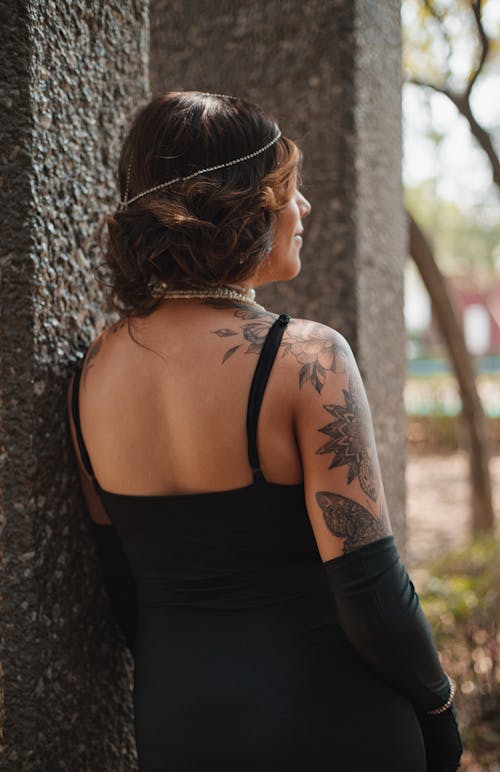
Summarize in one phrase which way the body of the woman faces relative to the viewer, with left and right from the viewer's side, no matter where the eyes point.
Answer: facing away from the viewer and to the right of the viewer

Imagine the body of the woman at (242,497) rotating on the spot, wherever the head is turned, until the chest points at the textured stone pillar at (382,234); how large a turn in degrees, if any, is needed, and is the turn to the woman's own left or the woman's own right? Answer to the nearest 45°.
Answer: approximately 45° to the woman's own left

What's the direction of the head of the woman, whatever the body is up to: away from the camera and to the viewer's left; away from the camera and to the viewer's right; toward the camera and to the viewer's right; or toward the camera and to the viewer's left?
away from the camera and to the viewer's right
